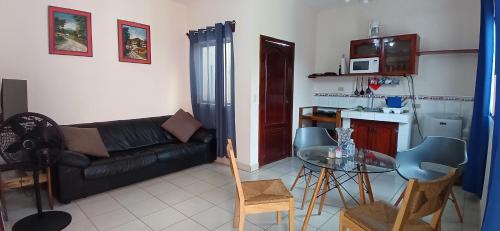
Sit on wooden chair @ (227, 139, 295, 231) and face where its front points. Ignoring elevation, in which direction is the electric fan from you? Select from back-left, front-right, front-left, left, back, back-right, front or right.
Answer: back

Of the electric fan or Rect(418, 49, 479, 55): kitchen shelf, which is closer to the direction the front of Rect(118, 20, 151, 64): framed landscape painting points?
the kitchen shelf

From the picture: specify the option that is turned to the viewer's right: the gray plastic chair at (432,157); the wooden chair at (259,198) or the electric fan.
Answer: the wooden chair

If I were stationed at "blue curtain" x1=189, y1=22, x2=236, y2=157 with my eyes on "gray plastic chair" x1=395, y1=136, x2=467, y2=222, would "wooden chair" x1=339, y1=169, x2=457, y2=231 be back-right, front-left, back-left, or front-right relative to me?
front-right

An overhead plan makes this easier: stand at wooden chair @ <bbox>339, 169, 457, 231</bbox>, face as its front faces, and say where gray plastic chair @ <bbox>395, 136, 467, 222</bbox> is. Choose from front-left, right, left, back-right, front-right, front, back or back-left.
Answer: front-right

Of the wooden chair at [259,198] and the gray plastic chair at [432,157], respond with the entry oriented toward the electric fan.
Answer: the gray plastic chair

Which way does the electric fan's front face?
toward the camera

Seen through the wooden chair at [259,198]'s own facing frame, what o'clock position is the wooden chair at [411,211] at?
the wooden chair at [411,211] is roughly at 1 o'clock from the wooden chair at [259,198].

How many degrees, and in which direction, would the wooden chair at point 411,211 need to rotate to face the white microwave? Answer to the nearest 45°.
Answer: approximately 45° to its right

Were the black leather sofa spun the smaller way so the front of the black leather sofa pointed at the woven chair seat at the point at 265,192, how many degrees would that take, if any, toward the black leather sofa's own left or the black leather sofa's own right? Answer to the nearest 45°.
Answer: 0° — it already faces it

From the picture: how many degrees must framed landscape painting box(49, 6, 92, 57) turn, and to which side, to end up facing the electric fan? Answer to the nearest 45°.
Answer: approximately 45° to its right

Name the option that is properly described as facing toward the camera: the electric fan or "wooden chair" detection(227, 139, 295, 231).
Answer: the electric fan

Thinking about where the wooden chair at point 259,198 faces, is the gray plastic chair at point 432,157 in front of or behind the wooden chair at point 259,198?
in front

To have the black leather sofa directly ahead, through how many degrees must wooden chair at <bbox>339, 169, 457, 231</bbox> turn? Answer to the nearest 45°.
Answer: approximately 45° to its left

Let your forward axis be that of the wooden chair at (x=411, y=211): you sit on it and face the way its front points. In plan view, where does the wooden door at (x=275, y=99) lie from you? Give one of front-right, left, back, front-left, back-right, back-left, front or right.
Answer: front

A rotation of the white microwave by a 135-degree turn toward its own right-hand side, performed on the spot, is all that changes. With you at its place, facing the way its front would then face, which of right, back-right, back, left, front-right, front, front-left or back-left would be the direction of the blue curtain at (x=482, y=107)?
back

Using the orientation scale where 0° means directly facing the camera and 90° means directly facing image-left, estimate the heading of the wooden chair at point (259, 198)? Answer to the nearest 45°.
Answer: approximately 270°

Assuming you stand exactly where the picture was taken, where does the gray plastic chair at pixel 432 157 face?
facing the viewer and to the left of the viewer

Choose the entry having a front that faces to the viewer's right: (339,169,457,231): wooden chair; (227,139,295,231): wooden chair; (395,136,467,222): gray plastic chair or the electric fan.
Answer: (227,139,295,231): wooden chair

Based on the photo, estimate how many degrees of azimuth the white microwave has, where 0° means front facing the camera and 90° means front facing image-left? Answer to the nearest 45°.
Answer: approximately 0°
